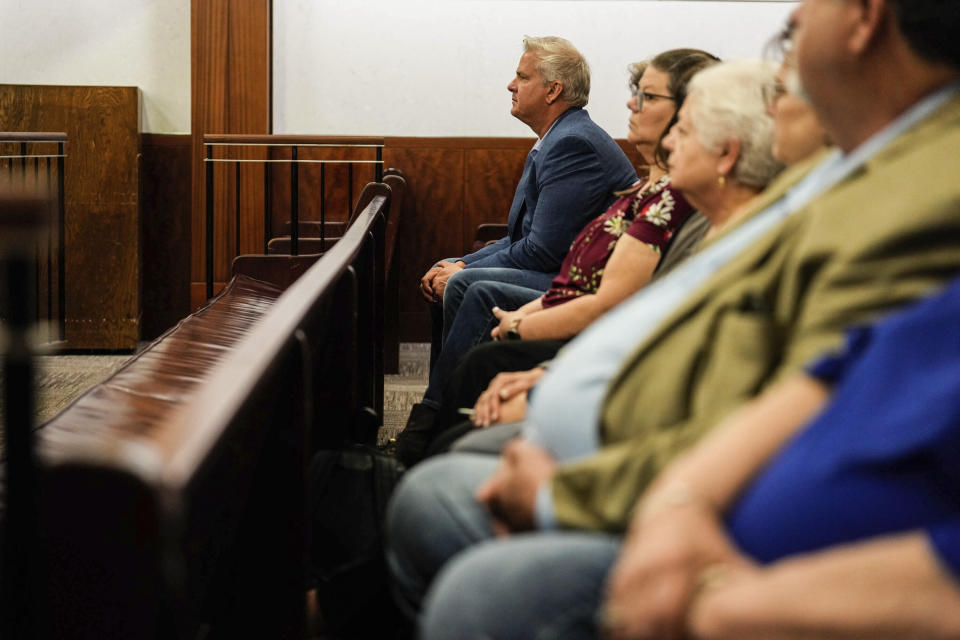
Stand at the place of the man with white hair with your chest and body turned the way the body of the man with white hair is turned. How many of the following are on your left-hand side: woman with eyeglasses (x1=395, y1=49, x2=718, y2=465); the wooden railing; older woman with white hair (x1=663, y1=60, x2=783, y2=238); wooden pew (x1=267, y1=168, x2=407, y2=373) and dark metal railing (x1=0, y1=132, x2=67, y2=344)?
2

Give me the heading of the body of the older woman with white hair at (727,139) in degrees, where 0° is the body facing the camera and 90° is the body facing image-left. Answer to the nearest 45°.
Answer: approximately 90°

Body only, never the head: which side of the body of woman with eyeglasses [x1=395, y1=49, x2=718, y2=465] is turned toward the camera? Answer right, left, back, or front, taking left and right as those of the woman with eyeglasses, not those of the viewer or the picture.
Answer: left

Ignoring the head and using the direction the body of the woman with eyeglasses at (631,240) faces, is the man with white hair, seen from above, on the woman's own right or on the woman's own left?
on the woman's own right

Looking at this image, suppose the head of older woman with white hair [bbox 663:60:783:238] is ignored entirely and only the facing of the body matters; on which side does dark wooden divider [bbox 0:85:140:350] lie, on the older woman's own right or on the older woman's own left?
on the older woman's own right

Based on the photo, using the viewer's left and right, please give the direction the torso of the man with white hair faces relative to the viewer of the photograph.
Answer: facing to the left of the viewer
